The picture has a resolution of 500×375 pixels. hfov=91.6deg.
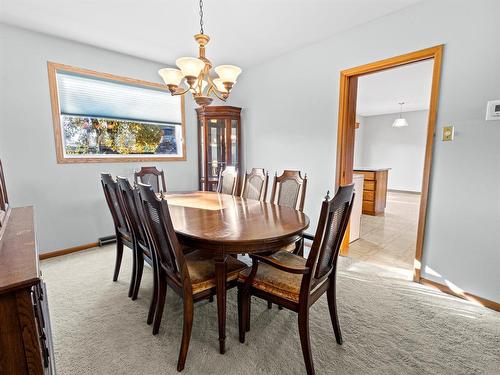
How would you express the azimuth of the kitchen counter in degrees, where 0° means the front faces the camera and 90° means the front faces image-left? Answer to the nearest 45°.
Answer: approximately 45°

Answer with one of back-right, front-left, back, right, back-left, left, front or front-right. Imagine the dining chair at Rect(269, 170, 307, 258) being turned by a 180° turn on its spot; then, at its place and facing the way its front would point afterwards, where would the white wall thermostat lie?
front-right

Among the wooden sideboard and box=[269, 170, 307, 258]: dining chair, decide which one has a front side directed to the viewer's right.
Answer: the wooden sideboard

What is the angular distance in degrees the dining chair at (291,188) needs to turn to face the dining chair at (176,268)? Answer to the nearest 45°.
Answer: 0° — it already faces it

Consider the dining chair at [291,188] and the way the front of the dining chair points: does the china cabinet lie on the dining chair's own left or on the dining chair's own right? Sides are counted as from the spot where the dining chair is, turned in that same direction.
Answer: on the dining chair's own right

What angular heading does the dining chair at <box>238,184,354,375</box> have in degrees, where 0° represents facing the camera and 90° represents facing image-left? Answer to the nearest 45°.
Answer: approximately 135°

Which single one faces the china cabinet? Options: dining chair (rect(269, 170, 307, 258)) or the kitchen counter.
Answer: the kitchen counter

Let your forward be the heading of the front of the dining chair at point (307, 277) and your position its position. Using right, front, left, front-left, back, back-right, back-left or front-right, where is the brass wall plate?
right

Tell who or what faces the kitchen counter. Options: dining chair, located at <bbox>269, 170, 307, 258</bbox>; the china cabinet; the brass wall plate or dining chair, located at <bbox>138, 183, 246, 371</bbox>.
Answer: dining chair, located at <bbox>138, 183, 246, 371</bbox>

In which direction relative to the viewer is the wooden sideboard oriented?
to the viewer's right

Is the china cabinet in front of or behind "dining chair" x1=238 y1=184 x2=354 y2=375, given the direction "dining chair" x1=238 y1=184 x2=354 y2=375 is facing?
in front
